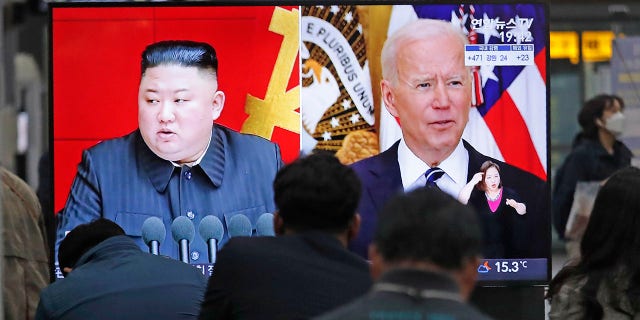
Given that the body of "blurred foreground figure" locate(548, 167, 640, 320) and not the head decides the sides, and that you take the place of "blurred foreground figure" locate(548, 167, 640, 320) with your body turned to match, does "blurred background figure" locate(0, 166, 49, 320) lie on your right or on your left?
on your left

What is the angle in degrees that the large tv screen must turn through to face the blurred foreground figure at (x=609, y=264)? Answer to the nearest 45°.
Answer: approximately 45° to its left

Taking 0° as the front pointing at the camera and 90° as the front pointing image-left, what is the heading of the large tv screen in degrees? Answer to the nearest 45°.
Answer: approximately 0°

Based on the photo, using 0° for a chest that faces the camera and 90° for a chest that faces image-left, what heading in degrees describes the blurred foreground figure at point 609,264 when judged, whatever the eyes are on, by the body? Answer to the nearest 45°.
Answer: approximately 180°

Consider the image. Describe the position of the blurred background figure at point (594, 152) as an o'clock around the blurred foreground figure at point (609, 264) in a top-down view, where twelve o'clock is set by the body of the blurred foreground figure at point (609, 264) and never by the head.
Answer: the blurred background figure at point (594, 152) is roughly at 12 o'clock from the blurred foreground figure at point (609, 264).

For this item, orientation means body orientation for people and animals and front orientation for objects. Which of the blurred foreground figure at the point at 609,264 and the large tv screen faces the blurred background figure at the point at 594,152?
the blurred foreground figure at the point at 609,264

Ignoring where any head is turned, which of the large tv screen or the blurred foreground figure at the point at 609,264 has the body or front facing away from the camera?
the blurred foreground figure

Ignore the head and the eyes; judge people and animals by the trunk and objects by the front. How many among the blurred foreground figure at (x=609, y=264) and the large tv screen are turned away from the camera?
1

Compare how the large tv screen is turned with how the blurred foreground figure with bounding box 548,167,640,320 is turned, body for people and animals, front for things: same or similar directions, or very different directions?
very different directions
